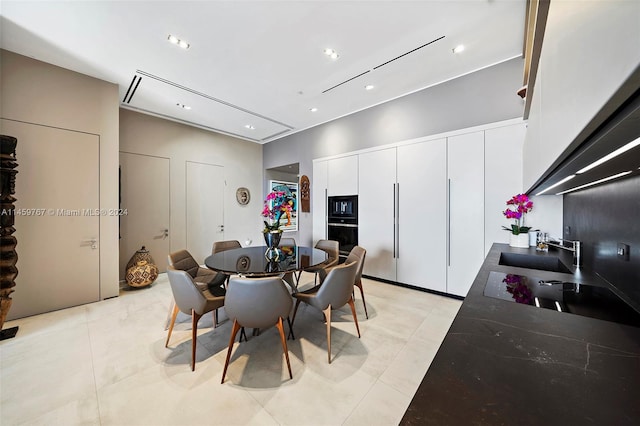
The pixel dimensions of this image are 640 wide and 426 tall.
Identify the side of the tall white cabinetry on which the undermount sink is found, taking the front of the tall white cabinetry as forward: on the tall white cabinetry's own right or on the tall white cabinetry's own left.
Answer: on the tall white cabinetry's own left

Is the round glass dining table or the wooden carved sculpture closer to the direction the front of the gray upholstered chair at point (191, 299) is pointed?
the round glass dining table

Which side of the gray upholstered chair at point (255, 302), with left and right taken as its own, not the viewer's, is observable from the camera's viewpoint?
back

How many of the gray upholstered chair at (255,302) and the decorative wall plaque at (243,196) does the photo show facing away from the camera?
1

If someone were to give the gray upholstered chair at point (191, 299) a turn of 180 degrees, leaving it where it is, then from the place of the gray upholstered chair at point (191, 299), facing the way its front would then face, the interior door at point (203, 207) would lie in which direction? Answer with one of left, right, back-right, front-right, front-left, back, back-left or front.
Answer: back-right

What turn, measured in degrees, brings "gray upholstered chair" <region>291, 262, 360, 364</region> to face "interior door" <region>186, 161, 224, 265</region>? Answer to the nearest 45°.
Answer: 0° — it already faces it

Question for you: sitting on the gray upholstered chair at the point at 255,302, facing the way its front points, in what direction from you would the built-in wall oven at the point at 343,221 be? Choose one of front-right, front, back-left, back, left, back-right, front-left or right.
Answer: front-right

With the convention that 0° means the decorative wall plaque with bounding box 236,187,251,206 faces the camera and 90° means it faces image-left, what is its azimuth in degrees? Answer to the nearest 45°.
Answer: approximately 315°

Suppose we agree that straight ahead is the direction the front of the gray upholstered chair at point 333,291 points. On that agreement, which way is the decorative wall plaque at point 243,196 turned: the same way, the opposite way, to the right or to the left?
the opposite way

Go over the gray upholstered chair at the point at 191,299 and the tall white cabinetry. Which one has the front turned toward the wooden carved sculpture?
the tall white cabinetry

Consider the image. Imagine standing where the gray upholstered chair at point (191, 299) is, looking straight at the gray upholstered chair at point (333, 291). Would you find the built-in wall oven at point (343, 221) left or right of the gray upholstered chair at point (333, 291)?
left

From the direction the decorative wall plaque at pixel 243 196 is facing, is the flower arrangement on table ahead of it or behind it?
ahead

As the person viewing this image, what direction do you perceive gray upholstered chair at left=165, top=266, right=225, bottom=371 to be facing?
facing away from the viewer and to the right of the viewer

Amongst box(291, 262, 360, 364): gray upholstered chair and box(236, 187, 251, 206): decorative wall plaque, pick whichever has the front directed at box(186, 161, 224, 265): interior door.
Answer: the gray upholstered chair

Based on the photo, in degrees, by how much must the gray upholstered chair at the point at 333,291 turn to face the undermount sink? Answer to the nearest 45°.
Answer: approximately 135° to its right

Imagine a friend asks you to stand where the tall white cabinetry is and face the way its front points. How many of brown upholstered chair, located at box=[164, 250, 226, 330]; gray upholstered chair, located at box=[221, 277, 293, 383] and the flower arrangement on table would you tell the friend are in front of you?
3
